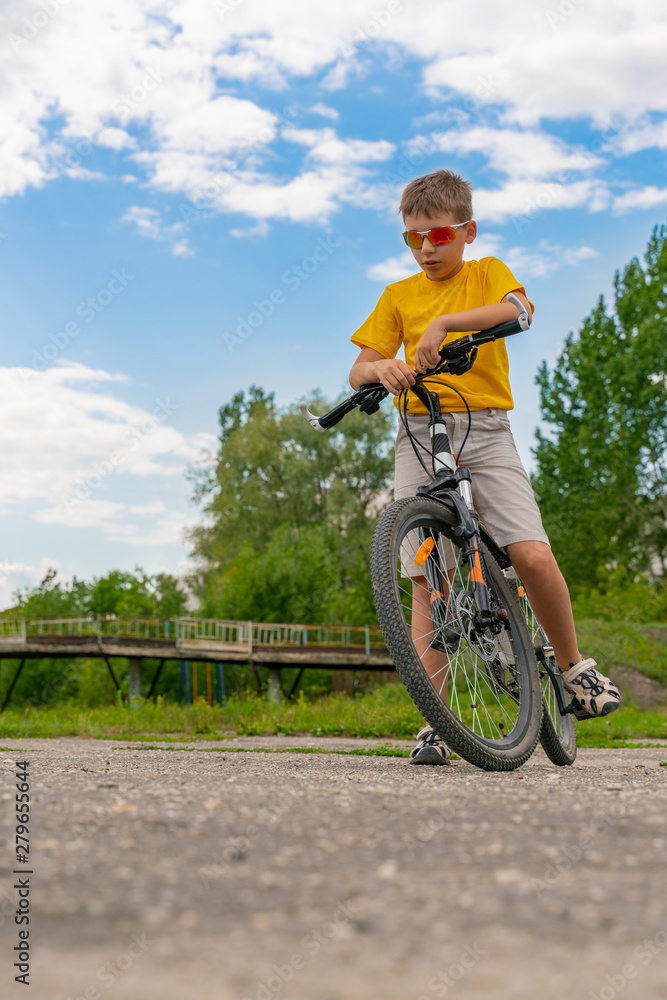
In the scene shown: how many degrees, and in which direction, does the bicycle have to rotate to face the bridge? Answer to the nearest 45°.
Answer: approximately 135° to its right

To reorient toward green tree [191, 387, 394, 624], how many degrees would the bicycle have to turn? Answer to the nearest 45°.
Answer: approximately 135° to its right

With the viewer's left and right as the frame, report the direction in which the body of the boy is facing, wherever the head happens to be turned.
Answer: facing the viewer

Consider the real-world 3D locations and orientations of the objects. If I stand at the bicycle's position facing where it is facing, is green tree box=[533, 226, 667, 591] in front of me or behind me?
behind

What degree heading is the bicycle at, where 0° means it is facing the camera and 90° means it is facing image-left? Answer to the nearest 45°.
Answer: approximately 45°

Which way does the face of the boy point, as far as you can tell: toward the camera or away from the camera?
toward the camera

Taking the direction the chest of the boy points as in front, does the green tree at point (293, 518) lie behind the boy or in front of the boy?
behind
